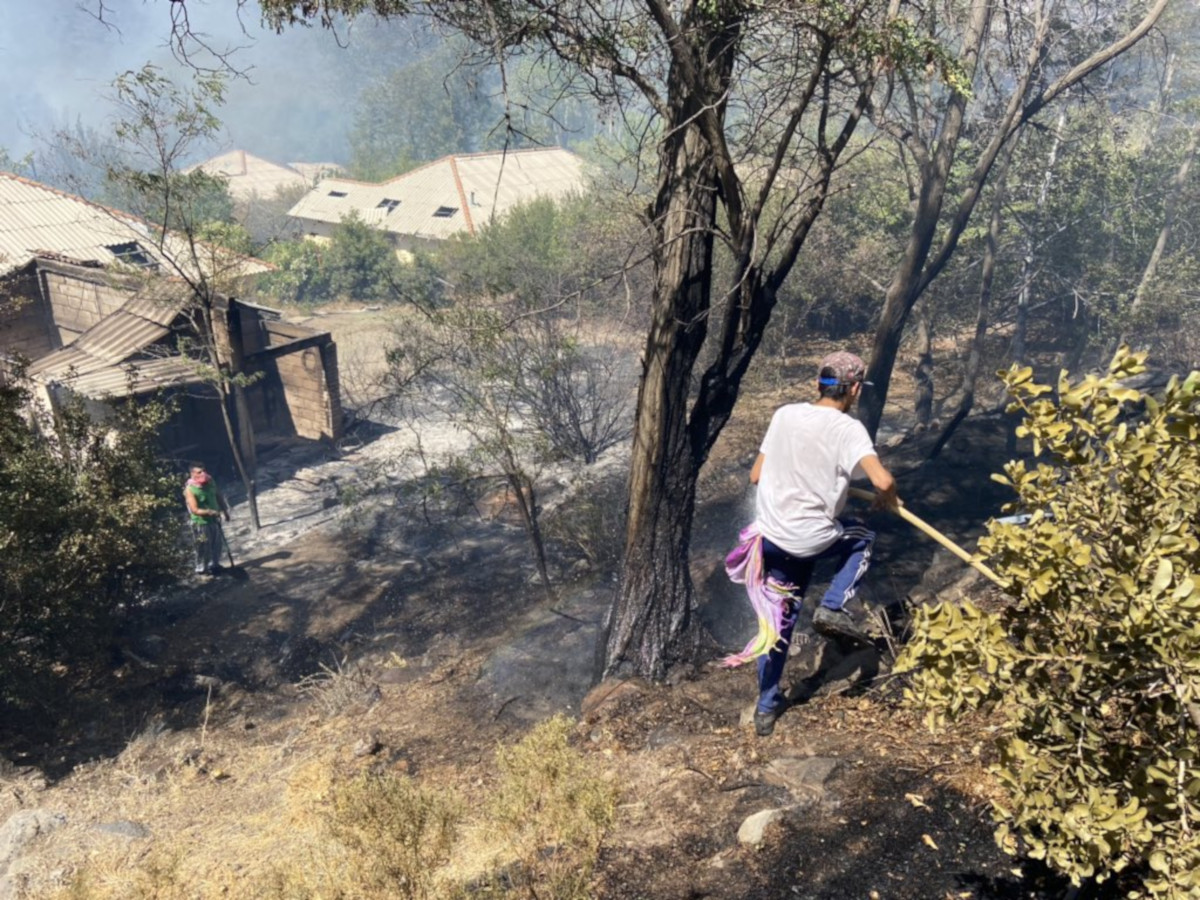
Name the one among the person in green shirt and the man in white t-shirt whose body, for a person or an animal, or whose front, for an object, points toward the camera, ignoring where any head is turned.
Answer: the person in green shirt

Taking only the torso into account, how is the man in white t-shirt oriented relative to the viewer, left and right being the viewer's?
facing away from the viewer and to the right of the viewer

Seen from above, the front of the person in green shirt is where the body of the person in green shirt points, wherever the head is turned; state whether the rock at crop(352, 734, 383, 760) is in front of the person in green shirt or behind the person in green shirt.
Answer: in front

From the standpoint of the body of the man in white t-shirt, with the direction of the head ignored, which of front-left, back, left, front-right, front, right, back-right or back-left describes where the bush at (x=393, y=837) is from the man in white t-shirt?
back

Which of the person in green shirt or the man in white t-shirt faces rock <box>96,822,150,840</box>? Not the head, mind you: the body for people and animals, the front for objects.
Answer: the person in green shirt

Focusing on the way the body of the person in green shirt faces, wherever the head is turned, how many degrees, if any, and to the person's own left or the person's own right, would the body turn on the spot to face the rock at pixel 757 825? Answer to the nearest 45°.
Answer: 0° — they already face it

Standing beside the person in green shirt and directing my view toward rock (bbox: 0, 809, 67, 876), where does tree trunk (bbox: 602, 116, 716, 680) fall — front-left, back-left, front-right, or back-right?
front-left

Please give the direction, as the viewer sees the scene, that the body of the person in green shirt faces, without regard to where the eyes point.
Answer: toward the camera

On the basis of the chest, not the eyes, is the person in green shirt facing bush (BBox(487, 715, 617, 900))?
yes

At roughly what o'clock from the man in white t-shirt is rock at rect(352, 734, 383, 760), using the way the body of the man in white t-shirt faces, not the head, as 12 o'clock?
The rock is roughly at 8 o'clock from the man in white t-shirt.

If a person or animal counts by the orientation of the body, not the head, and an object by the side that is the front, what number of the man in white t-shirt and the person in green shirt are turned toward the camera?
1

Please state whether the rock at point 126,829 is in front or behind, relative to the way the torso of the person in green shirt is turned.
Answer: in front

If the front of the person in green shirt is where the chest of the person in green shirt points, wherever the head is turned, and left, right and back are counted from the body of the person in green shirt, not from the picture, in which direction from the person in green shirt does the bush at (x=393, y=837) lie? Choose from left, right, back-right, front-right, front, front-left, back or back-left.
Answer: front

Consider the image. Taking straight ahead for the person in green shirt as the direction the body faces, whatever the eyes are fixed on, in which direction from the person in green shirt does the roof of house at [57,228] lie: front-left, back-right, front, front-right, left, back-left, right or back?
back

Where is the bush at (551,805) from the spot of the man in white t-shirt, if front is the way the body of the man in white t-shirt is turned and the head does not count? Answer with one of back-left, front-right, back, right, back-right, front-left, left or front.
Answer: back

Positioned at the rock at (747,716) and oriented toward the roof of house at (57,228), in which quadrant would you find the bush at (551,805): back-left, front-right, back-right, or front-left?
back-left

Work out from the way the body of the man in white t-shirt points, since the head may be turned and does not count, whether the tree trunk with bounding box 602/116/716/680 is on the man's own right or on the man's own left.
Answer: on the man's own left
